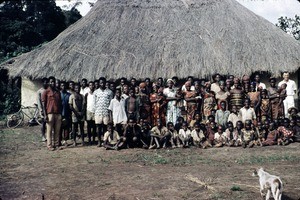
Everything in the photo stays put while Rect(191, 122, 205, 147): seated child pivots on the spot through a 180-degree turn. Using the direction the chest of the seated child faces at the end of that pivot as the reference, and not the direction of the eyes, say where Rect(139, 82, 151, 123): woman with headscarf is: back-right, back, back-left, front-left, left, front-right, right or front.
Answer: left

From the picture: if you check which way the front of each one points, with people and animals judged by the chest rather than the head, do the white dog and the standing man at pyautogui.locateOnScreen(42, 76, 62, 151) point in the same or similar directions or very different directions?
very different directions

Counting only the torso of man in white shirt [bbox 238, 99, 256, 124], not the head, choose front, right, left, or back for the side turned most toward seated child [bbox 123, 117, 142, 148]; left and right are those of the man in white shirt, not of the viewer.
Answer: right

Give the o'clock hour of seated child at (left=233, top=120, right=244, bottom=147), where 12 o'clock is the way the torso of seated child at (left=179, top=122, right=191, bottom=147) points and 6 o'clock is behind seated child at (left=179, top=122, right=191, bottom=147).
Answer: seated child at (left=233, top=120, right=244, bottom=147) is roughly at 9 o'clock from seated child at (left=179, top=122, right=191, bottom=147).

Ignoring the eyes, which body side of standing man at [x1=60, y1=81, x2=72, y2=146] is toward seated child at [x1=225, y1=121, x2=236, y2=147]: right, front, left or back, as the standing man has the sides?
left

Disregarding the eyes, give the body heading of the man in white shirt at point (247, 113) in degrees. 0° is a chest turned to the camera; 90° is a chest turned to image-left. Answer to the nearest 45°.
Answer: approximately 0°

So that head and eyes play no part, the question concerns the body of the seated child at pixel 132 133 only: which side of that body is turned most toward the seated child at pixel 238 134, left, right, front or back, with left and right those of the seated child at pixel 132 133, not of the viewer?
left

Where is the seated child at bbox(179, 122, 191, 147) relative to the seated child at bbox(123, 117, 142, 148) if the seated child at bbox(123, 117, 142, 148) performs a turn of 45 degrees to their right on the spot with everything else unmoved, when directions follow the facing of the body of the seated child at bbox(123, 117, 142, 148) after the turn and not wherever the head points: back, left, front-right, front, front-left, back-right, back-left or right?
back-left

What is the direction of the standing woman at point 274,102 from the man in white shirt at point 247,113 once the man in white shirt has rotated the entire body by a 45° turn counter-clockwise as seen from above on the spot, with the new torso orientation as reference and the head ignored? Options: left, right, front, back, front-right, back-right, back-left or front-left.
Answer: left

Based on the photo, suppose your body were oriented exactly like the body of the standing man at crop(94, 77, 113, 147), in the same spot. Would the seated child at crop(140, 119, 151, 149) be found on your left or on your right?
on your left
